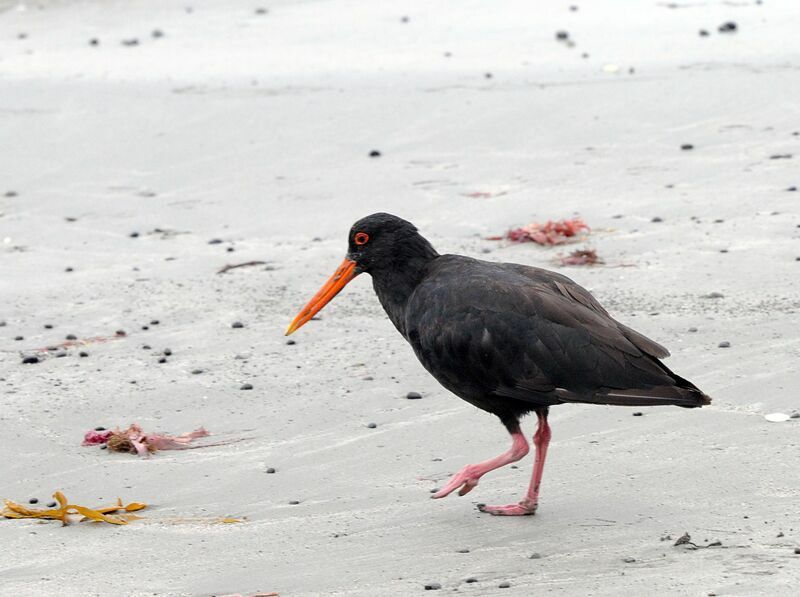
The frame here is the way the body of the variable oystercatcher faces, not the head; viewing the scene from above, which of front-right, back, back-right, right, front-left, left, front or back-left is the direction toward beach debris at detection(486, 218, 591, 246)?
right

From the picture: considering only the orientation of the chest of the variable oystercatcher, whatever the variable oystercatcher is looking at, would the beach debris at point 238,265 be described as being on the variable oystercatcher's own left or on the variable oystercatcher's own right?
on the variable oystercatcher's own right

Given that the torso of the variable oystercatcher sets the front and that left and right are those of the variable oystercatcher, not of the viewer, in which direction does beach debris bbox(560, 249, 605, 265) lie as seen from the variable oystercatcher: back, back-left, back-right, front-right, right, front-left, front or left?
right

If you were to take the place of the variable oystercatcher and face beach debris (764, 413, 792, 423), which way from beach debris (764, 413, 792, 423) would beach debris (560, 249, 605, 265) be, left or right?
left

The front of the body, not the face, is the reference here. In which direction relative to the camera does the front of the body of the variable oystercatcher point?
to the viewer's left

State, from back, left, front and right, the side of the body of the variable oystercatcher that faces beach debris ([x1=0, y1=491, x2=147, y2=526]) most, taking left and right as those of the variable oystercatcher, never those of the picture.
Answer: front

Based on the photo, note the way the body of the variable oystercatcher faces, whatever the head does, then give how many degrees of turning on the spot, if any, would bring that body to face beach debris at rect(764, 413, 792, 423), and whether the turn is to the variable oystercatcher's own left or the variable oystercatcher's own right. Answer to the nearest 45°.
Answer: approximately 135° to the variable oystercatcher's own right

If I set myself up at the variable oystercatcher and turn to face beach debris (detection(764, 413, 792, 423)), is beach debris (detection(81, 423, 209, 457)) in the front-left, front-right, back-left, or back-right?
back-left

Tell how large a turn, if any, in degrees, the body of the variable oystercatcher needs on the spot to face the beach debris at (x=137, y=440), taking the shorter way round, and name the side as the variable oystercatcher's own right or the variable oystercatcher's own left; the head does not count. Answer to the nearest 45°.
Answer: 0° — it already faces it
